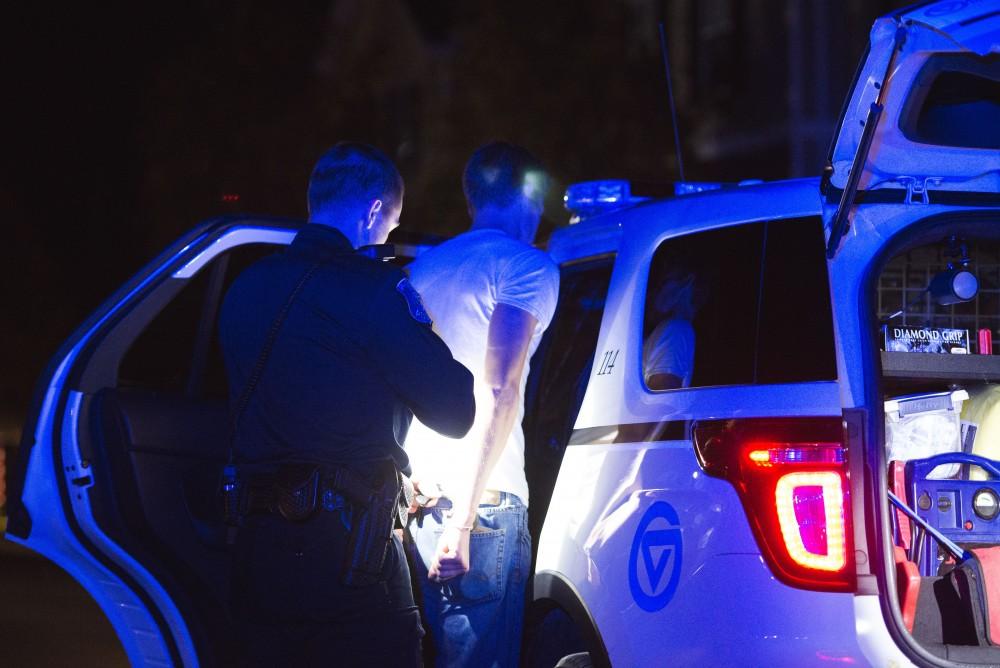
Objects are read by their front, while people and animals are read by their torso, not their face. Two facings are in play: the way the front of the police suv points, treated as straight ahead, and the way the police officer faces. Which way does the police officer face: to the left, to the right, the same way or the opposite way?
to the right

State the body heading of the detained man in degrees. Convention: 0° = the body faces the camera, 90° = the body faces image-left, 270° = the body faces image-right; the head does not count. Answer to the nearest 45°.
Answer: approximately 225°

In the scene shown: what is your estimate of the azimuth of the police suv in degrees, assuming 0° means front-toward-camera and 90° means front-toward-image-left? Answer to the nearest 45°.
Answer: approximately 135°

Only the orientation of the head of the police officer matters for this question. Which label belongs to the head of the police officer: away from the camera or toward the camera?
away from the camera

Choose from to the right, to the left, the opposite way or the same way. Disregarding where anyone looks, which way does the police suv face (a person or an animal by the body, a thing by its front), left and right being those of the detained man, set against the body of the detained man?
to the left

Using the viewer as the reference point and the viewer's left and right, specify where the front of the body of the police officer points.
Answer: facing away from the viewer and to the right of the viewer
